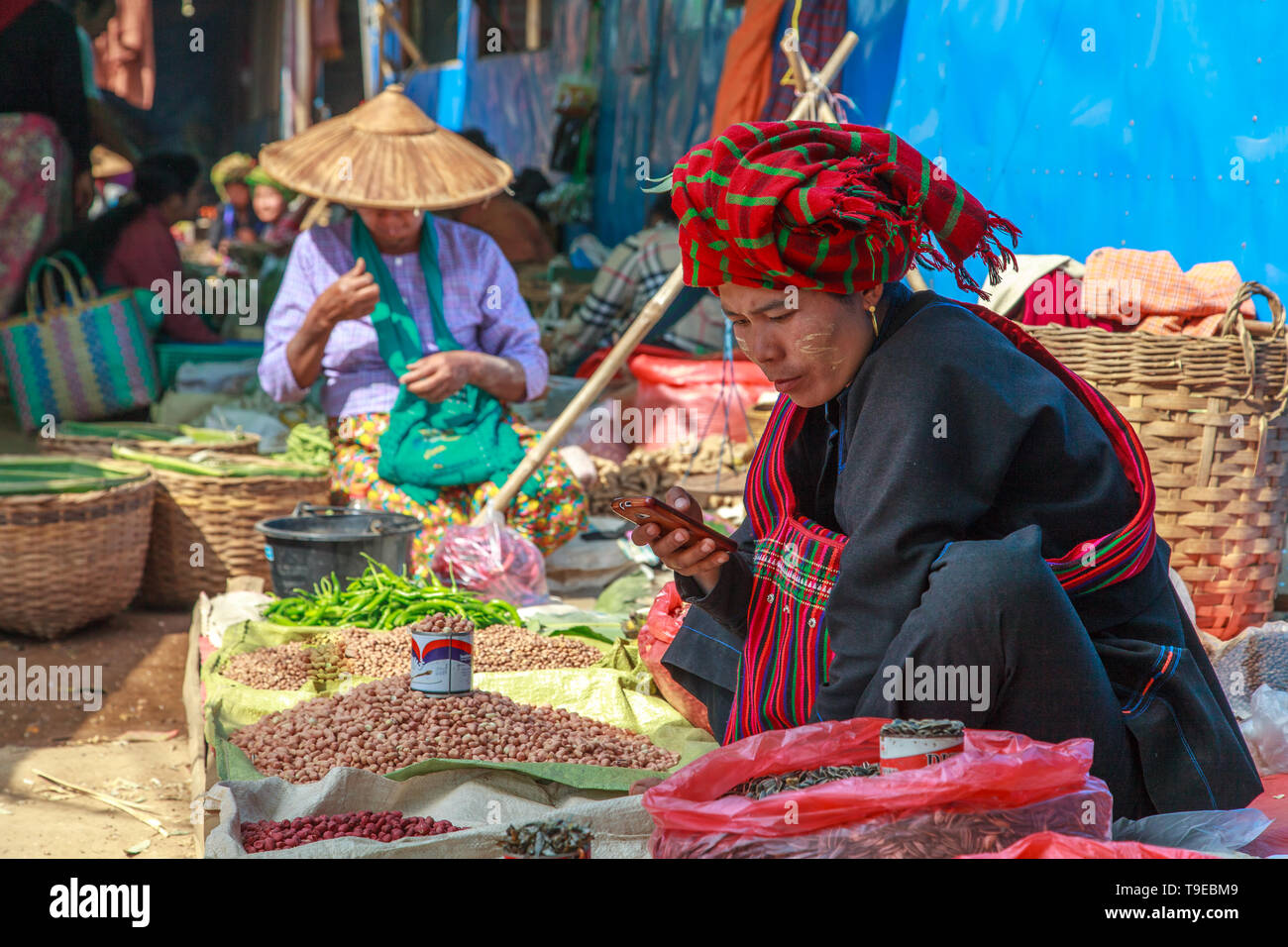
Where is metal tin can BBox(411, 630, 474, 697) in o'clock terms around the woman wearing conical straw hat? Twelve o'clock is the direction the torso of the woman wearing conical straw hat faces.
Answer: The metal tin can is roughly at 12 o'clock from the woman wearing conical straw hat.

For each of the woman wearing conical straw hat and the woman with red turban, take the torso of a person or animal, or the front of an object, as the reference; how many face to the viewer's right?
0

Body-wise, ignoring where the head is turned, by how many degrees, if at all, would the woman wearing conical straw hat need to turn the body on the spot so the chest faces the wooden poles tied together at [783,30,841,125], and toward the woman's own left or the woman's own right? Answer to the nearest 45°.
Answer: approximately 90° to the woman's own left

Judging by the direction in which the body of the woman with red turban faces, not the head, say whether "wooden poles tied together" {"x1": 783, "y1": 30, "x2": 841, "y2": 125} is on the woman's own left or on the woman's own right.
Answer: on the woman's own right

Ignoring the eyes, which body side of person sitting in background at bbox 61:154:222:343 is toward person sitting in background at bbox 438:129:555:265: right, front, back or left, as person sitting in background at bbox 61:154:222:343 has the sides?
front

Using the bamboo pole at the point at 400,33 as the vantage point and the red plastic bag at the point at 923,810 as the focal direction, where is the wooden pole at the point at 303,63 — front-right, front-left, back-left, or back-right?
back-right

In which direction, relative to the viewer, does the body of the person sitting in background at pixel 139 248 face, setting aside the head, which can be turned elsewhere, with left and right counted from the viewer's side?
facing to the right of the viewer

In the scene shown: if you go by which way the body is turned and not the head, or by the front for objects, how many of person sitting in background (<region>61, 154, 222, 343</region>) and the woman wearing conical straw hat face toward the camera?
1

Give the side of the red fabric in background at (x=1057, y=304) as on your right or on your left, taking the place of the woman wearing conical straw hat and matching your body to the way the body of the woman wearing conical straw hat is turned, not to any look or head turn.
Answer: on your left

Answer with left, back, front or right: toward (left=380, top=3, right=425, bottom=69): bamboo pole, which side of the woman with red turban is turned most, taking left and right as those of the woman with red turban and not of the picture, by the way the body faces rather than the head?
right
